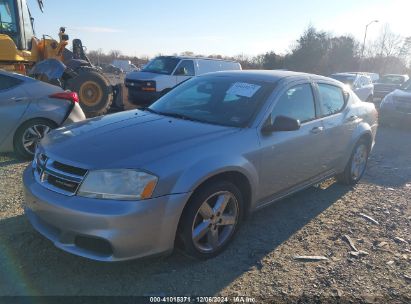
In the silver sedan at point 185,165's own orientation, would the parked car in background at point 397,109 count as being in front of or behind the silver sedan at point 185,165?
behind

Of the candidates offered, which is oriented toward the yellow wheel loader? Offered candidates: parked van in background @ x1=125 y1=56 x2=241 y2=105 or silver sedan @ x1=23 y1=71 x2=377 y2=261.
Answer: the parked van in background

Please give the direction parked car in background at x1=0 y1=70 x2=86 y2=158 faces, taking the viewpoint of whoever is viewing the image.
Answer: facing to the left of the viewer

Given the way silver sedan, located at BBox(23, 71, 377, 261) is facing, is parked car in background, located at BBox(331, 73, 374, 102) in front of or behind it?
behind

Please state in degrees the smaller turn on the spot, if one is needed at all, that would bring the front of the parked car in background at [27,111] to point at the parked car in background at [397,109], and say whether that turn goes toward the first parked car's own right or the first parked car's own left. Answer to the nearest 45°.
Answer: approximately 180°

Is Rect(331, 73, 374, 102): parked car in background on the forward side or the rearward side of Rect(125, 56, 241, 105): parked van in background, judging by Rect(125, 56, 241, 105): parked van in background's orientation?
on the rearward side

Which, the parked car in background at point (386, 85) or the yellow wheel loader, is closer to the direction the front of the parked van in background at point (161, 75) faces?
the yellow wheel loader

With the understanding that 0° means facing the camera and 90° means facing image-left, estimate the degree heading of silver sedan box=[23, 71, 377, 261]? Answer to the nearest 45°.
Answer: approximately 45°

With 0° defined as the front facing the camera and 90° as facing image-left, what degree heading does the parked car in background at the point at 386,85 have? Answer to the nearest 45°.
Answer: approximately 45°

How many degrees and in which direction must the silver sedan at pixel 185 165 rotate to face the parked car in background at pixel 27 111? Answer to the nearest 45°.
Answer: approximately 90° to its right

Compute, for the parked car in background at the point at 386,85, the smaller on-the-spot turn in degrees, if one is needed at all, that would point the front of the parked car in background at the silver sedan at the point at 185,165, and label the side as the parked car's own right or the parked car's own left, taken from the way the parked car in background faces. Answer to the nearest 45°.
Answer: approximately 45° to the parked car's own left

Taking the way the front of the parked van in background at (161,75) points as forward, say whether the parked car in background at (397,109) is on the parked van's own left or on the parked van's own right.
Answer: on the parked van's own left
